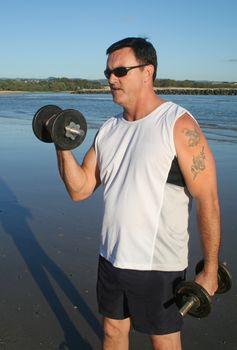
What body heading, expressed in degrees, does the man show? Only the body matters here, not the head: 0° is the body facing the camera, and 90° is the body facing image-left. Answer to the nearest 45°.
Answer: approximately 45°

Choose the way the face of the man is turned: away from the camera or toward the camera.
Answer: toward the camera
